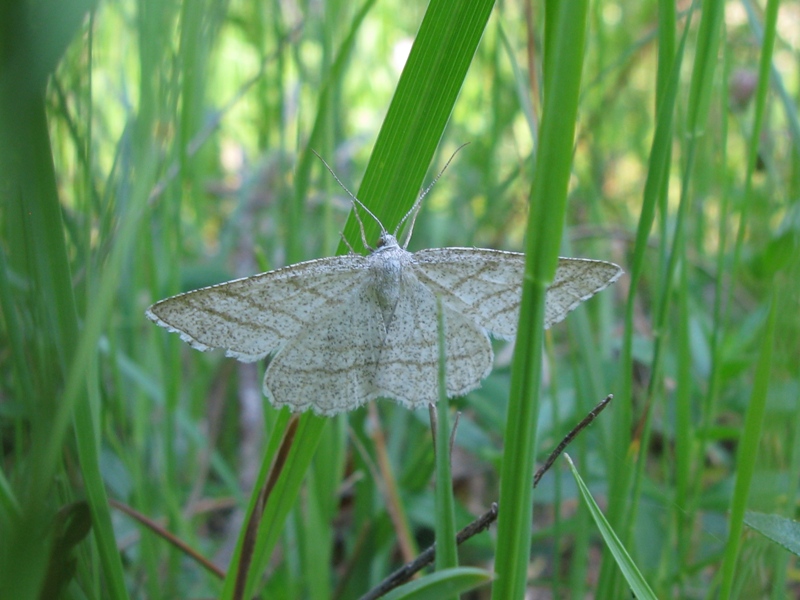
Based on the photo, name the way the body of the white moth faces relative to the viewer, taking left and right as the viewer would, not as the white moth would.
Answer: facing away from the viewer

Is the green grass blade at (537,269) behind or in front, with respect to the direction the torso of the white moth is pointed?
behind

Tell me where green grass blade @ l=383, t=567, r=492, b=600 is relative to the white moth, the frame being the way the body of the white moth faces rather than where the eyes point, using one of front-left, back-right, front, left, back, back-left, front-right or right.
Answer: back

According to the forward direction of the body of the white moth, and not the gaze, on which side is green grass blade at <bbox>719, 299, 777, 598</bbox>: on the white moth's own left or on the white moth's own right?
on the white moth's own right
